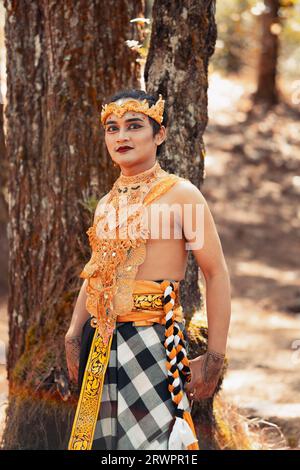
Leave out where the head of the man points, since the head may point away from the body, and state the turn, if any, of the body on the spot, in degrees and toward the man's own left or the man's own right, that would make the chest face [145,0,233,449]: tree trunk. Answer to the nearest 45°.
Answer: approximately 135° to the man's own right

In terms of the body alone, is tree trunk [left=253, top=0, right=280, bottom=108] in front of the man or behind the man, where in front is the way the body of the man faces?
behind

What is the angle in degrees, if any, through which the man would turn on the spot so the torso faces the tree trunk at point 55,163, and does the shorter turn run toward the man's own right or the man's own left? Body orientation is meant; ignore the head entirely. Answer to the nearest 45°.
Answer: approximately 135° to the man's own right

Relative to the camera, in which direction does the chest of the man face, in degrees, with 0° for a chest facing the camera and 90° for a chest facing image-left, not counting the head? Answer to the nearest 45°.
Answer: approximately 45°

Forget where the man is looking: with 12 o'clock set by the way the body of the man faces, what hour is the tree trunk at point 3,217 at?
The tree trunk is roughly at 4 o'clock from the man.
